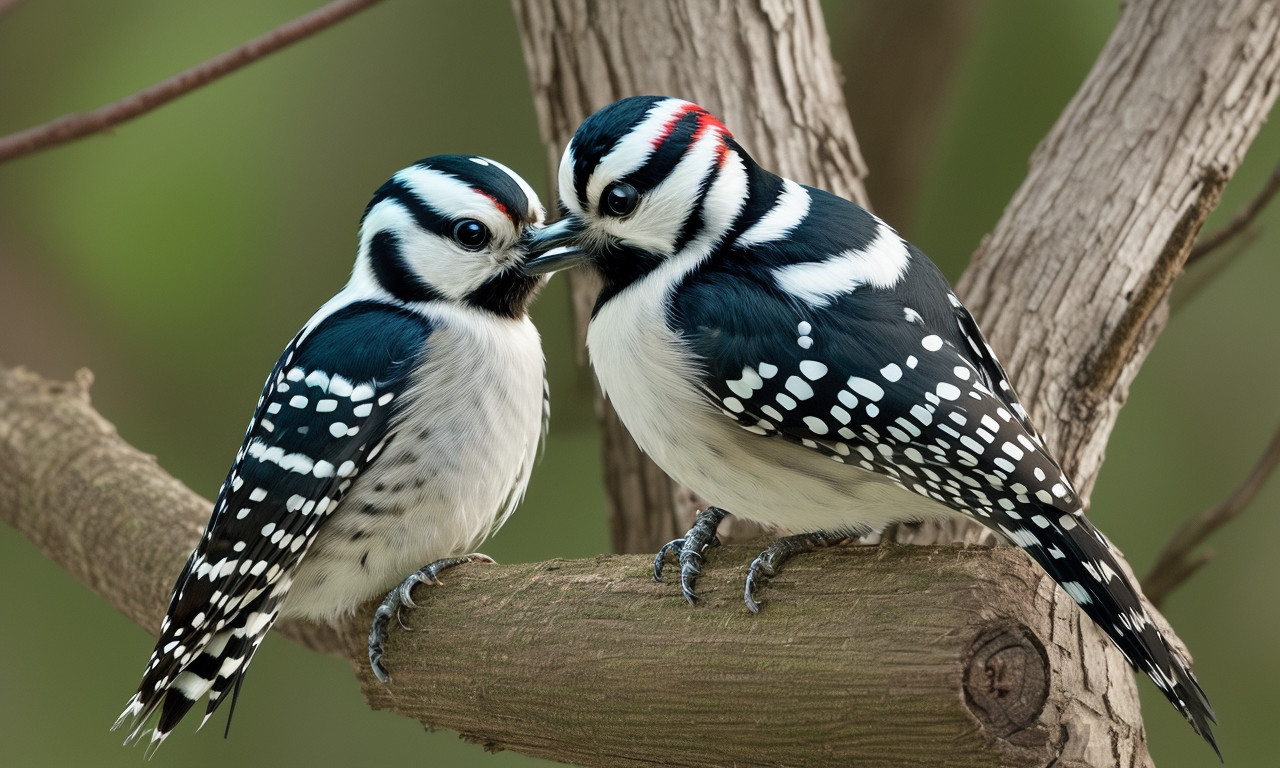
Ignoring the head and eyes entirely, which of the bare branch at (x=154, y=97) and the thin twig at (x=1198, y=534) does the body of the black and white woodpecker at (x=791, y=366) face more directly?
the bare branch

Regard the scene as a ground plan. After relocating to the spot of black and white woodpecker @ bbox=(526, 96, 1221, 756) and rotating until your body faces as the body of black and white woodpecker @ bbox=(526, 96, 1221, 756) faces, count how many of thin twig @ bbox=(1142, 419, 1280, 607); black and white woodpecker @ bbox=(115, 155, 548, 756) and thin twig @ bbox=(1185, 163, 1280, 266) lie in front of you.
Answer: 1

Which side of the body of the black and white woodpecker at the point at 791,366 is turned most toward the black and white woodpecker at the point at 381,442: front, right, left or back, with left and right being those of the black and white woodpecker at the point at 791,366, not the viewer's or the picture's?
front

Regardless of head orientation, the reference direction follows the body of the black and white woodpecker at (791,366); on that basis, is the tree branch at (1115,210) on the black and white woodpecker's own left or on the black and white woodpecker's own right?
on the black and white woodpecker's own right

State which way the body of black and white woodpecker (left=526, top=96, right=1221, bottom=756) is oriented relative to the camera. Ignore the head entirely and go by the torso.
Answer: to the viewer's left

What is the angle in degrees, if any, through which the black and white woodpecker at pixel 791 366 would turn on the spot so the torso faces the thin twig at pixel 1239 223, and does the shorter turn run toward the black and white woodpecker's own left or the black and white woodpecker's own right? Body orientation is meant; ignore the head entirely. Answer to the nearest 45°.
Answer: approximately 135° to the black and white woodpecker's own right

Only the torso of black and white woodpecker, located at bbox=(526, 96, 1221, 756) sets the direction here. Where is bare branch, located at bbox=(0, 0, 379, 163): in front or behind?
in front

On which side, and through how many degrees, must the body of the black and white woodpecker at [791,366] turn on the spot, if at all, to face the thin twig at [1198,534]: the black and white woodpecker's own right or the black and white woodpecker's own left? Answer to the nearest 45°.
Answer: approximately 135° to the black and white woodpecker's own right
